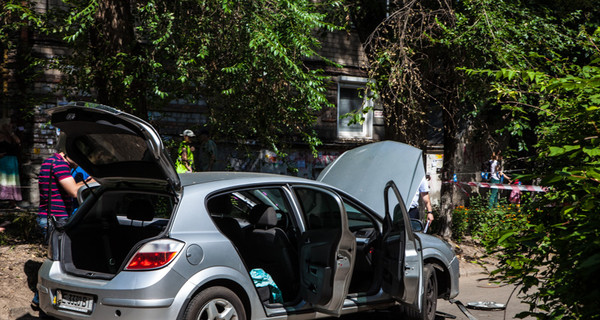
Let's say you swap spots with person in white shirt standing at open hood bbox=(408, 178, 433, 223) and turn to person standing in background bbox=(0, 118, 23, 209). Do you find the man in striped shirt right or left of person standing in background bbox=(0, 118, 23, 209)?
left

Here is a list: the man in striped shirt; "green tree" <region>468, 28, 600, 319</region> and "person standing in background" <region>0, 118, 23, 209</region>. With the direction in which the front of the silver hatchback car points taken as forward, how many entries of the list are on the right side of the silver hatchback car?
1

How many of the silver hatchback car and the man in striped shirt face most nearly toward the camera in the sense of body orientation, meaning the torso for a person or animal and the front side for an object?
0

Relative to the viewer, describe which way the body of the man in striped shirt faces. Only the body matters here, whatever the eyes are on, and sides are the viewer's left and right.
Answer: facing to the right of the viewer

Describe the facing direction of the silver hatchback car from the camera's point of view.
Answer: facing away from the viewer and to the right of the viewer

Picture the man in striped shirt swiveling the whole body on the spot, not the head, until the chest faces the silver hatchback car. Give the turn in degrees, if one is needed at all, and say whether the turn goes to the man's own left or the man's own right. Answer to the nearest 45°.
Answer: approximately 45° to the man's own right

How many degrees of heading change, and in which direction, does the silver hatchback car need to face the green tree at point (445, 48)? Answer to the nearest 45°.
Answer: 0° — it already faces it

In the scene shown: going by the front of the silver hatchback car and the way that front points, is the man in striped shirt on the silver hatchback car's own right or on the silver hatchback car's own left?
on the silver hatchback car's own left

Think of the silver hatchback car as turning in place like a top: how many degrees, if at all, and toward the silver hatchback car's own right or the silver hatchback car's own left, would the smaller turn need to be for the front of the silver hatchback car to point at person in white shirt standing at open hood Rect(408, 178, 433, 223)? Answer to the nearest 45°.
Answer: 0° — it already faces them

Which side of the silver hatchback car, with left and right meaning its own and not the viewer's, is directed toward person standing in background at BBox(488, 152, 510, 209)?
front
